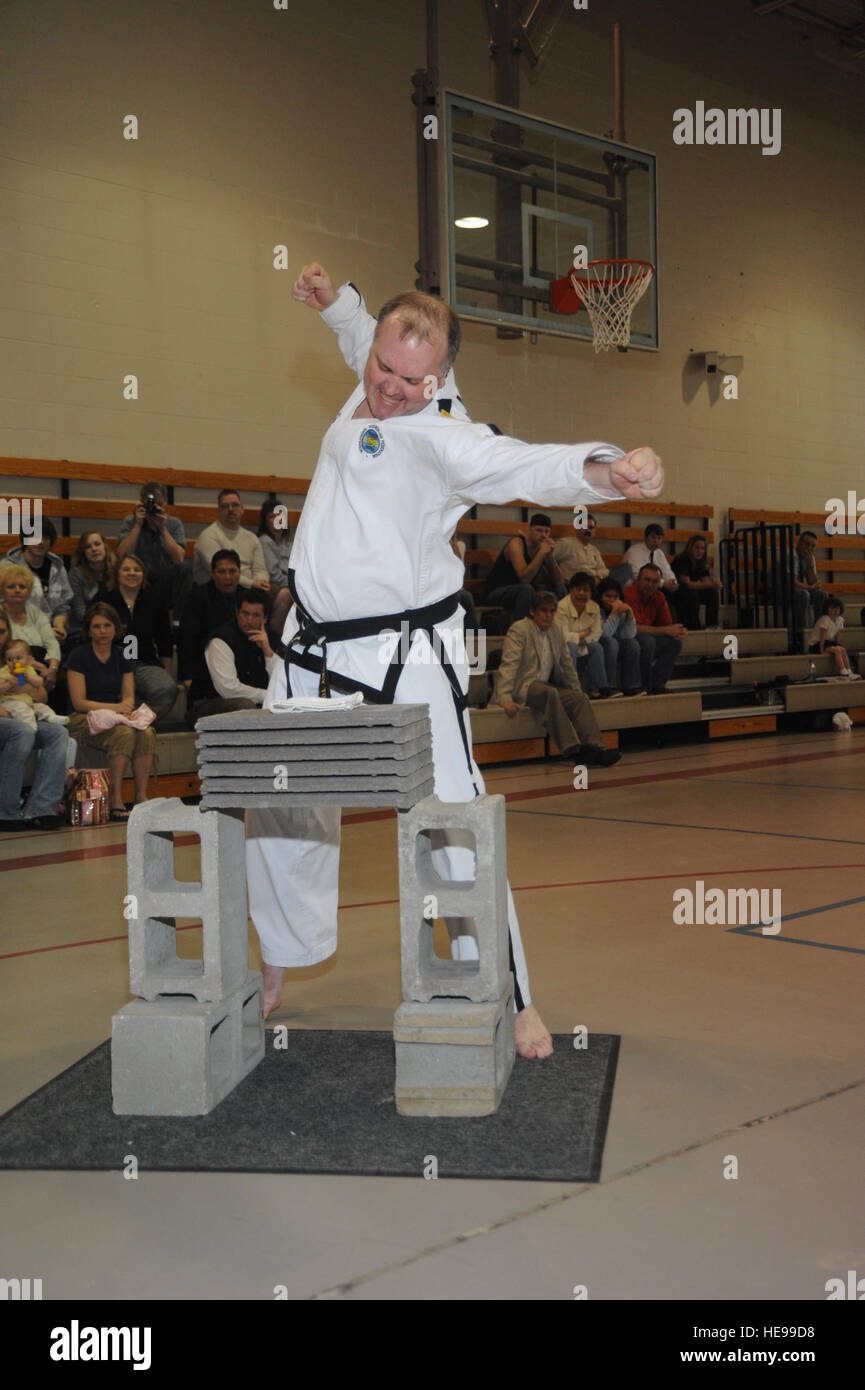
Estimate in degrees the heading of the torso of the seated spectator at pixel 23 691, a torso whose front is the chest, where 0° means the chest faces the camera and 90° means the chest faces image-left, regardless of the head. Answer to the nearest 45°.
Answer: approximately 0°

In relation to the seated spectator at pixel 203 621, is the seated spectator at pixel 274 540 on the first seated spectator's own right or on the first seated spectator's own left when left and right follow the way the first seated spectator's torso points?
on the first seated spectator's own left

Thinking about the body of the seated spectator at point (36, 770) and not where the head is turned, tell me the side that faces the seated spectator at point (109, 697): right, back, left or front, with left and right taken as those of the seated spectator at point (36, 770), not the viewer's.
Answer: left

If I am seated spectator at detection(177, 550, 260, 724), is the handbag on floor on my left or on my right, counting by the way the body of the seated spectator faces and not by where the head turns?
on my right

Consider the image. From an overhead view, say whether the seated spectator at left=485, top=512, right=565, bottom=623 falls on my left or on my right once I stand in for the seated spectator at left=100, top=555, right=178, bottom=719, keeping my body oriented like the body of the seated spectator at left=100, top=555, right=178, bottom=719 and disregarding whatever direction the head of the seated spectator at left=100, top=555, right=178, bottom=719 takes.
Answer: on my left

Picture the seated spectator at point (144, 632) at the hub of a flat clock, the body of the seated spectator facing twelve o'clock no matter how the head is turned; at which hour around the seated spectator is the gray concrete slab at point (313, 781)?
The gray concrete slab is roughly at 12 o'clock from the seated spectator.
